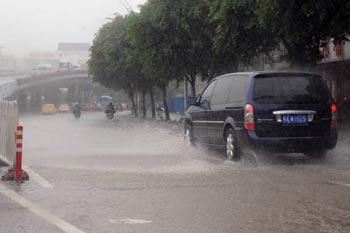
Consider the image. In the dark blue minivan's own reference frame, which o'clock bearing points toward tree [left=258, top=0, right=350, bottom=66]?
The tree is roughly at 2 o'clock from the dark blue minivan.

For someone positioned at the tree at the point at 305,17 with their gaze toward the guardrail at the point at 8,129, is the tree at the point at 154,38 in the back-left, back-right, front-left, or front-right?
back-right

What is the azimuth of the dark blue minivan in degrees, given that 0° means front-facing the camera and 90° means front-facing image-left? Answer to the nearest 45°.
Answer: approximately 135°
